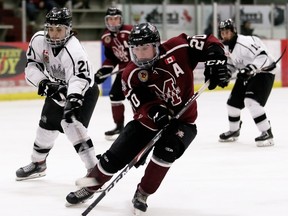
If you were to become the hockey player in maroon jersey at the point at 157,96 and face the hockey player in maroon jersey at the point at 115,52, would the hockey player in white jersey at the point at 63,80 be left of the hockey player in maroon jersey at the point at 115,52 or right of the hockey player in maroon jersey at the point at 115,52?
left

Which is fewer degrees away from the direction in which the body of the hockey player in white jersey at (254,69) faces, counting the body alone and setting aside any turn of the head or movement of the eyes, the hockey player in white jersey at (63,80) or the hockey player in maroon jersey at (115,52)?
the hockey player in white jersey

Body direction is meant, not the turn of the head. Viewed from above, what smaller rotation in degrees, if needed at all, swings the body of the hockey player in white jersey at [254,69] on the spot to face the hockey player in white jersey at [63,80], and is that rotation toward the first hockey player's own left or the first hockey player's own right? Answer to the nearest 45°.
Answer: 0° — they already face them

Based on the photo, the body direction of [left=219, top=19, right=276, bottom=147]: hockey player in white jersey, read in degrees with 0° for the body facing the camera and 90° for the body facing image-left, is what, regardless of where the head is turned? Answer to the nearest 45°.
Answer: approximately 45°

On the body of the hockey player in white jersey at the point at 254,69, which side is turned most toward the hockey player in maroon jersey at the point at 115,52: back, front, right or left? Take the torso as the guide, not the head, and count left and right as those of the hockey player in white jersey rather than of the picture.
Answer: right

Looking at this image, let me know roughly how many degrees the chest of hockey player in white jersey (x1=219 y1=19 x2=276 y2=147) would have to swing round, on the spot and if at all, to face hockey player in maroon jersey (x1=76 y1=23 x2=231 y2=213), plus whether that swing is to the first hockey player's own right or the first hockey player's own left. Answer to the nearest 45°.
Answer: approximately 45° to the first hockey player's own left

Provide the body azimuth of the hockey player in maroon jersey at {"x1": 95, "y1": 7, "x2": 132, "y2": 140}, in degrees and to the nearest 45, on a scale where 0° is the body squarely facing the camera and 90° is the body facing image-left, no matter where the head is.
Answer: approximately 0°
